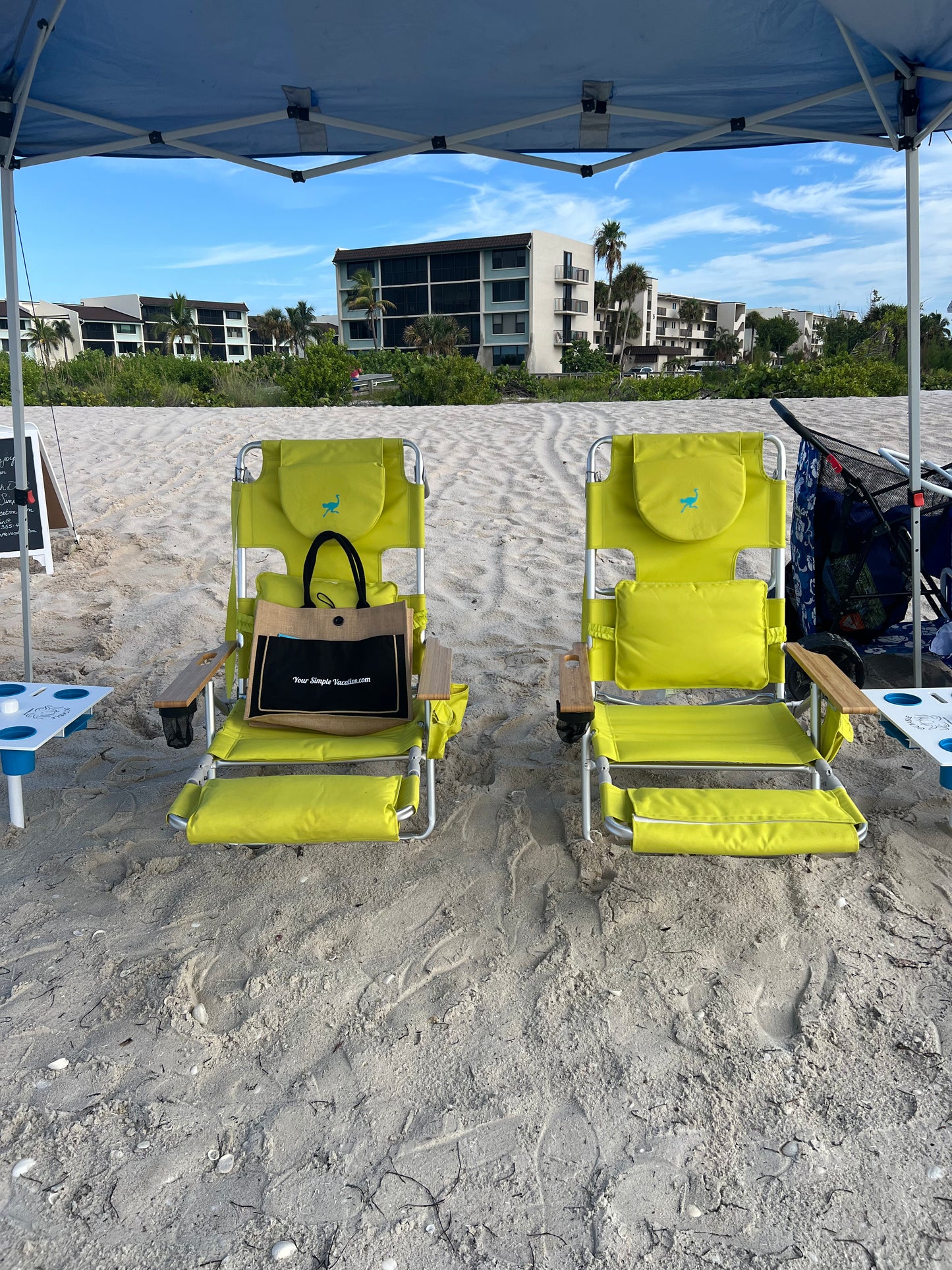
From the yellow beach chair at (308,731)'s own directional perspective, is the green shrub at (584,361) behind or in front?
behind

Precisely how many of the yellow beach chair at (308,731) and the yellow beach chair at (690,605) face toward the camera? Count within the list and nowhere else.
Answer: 2

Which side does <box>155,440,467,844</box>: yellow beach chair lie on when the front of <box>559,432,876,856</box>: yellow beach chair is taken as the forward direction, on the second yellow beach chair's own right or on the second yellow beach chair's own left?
on the second yellow beach chair's own right

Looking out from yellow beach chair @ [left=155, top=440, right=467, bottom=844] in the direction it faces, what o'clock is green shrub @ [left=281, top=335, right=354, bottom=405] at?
The green shrub is roughly at 6 o'clock from the yellow beach chair.

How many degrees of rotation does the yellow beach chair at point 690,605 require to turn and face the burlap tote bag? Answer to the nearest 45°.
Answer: approximately 90° to its right

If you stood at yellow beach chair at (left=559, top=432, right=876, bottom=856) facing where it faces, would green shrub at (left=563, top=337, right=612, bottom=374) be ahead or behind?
behind

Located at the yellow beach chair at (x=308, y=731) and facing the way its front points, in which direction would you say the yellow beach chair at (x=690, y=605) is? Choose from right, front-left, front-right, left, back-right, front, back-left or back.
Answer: left

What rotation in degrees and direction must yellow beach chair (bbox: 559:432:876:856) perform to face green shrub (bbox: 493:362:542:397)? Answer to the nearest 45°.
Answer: approximately 180°

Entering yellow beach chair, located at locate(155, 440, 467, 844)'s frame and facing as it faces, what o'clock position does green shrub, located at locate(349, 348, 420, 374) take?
The green shrub is roughly at 6 o'clock from the yellow beach chair.
